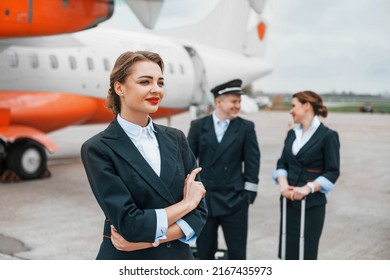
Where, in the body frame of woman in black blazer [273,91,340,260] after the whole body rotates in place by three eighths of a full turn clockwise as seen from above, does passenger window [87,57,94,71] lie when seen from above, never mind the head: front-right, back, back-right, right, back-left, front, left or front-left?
front-left

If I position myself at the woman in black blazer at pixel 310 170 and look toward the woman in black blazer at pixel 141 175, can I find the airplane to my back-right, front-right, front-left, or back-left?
back-right

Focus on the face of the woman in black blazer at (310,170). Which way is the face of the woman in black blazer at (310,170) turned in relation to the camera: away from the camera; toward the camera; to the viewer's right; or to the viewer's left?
to the viewer's left

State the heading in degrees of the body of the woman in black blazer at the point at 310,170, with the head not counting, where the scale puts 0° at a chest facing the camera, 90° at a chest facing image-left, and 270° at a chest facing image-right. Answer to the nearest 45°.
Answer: approximately 45°

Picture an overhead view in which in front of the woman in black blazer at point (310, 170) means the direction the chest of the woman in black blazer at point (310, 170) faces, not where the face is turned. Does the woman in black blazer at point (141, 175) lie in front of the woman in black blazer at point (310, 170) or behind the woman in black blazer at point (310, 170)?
in front

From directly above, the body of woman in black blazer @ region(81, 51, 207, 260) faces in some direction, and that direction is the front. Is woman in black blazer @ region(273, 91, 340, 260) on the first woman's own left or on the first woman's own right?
on the first woman's own left

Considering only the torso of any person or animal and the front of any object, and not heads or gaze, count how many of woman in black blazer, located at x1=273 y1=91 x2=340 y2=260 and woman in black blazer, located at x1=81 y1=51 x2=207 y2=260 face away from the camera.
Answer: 0

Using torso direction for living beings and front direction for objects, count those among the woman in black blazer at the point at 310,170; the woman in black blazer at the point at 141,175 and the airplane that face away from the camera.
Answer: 0

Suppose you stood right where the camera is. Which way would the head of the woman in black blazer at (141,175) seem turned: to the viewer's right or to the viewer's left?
to the viewer's right
